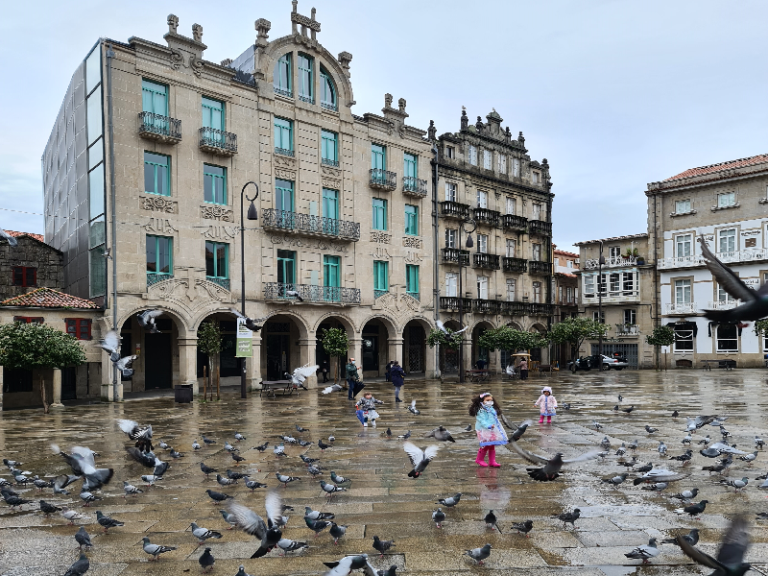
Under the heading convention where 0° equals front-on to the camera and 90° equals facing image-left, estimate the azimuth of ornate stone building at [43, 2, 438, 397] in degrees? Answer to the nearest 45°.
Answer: approximately 315°

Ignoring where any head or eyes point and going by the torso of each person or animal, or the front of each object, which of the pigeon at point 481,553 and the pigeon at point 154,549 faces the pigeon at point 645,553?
the pigeon at point 481,553

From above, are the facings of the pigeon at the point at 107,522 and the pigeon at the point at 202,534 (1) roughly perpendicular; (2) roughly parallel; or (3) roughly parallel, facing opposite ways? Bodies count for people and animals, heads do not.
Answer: roughly parallel

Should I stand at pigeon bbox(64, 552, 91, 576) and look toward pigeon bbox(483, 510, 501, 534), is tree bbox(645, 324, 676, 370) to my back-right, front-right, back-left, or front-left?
front-left

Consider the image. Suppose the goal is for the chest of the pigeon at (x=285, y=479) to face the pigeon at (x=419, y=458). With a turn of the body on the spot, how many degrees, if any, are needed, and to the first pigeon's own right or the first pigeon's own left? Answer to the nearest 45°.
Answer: approximately 135° to the first pigeon's own left

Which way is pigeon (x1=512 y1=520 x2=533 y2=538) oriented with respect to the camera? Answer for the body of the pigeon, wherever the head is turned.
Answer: to the viewer's right

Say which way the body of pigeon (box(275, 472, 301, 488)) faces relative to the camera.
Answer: to the viewer's left
